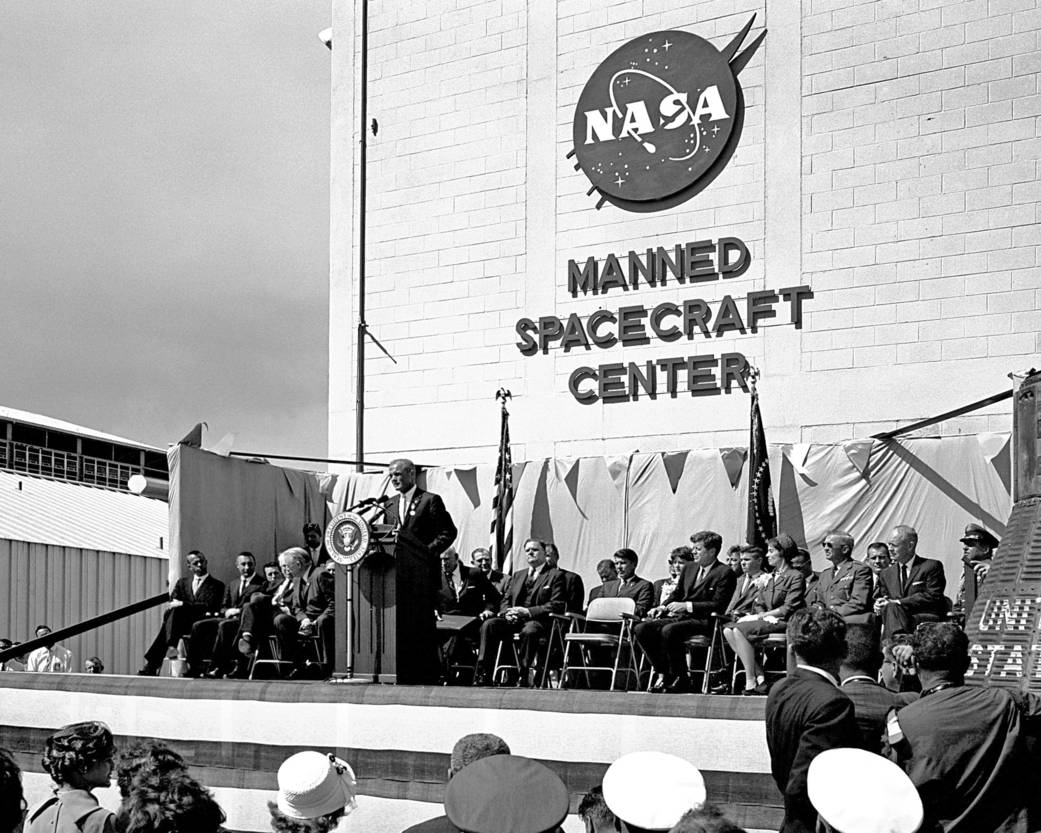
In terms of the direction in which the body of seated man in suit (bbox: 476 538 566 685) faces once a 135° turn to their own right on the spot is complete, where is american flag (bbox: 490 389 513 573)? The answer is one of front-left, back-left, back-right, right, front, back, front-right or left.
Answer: front

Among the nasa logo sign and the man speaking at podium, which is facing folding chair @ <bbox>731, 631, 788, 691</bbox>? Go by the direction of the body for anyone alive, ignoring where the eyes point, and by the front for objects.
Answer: the nasa logo sign

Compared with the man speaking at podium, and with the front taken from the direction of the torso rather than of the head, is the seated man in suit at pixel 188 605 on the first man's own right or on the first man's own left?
on the first man's own right

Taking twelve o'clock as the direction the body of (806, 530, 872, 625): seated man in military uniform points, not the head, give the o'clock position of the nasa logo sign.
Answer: The nasa logo sign is roughly at 4 o'clock from the seated man in military uniform.

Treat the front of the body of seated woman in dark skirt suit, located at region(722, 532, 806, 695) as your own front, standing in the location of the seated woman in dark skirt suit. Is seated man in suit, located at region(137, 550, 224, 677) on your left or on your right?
on your right

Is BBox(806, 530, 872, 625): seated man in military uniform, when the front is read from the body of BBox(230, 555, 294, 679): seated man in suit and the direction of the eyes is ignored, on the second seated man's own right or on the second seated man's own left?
on the second seated man's own left

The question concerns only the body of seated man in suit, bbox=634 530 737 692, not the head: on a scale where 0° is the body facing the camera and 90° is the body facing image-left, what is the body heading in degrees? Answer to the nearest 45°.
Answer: approximately 45°

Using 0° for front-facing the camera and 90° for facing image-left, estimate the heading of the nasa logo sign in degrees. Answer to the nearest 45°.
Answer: approximately 0°

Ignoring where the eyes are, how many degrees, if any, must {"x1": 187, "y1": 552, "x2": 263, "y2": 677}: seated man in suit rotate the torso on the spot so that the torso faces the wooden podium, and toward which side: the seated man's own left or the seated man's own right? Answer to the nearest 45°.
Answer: approximately 45° to the seated man's own left

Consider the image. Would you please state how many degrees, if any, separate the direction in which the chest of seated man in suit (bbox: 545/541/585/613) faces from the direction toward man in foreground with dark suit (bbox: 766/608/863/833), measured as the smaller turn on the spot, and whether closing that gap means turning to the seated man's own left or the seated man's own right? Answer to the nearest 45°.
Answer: approximately 45° to the seated man's own left
